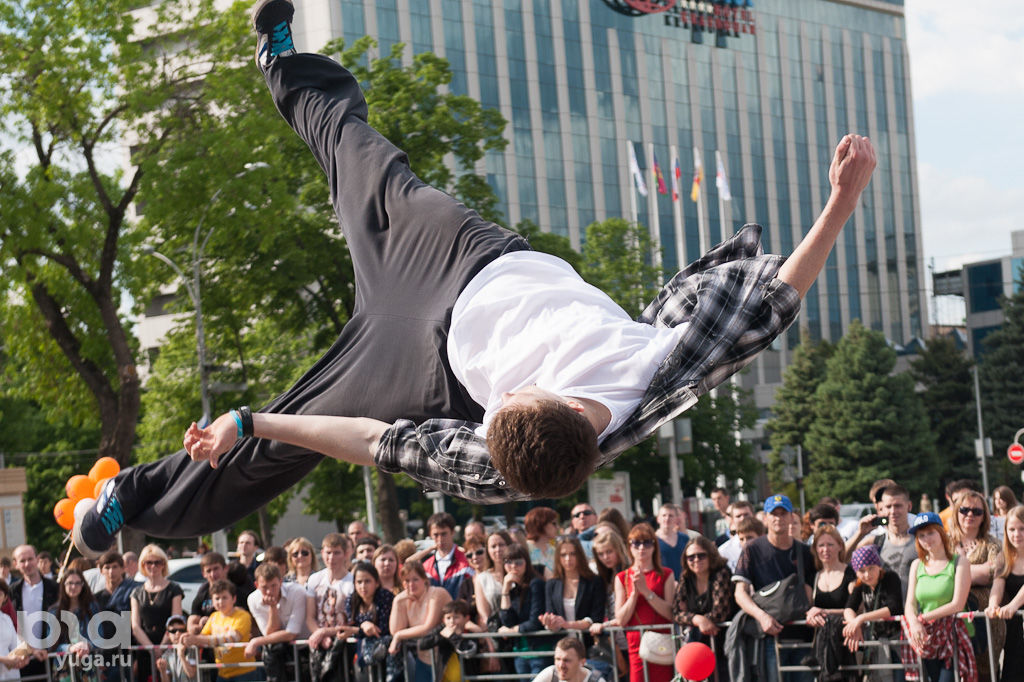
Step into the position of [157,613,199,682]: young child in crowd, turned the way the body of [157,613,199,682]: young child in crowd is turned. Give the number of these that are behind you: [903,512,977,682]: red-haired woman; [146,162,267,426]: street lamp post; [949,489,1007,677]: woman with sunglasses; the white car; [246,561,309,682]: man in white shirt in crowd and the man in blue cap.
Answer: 2

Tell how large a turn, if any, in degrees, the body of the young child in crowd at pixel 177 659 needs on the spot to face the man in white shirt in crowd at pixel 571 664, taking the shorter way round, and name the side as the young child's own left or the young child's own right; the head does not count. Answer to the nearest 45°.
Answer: approximately 45° to the young child's own left

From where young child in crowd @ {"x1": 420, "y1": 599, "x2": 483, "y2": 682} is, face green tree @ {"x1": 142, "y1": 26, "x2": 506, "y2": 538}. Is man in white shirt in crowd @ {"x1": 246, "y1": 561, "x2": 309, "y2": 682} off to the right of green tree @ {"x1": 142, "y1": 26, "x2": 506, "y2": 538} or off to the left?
left

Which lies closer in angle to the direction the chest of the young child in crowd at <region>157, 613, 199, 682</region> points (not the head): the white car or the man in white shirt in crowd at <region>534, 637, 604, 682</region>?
the man in white shirt in crowd

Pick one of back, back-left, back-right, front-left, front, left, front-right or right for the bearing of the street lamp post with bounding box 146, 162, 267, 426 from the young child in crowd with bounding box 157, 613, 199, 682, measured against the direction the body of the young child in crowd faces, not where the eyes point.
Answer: back

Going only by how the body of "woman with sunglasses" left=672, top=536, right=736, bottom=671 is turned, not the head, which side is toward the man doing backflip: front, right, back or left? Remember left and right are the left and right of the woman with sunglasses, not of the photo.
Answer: front
